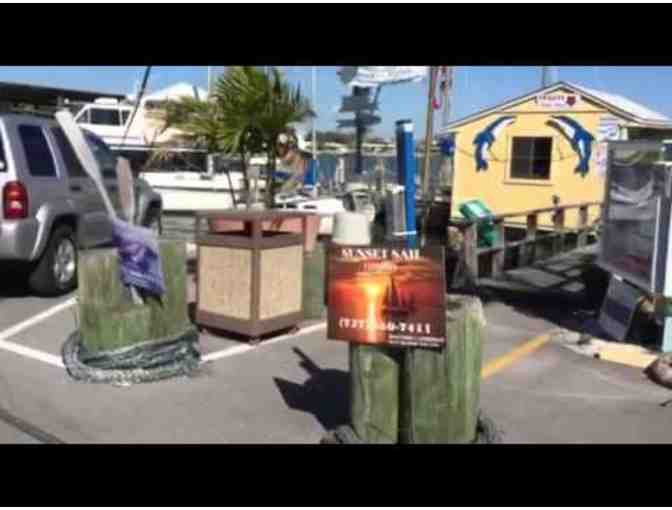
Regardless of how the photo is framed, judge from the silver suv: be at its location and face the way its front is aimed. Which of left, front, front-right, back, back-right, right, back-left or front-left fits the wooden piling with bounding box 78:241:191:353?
back-right

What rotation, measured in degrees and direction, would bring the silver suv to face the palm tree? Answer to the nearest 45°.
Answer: approximately 45° to its right

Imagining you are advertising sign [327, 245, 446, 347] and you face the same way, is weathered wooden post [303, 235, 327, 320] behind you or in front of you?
behind

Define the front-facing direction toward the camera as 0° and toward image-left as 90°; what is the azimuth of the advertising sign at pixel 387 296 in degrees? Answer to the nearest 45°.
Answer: approximately 0°

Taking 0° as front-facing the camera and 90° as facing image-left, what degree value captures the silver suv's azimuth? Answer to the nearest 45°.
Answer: approximately 225°
